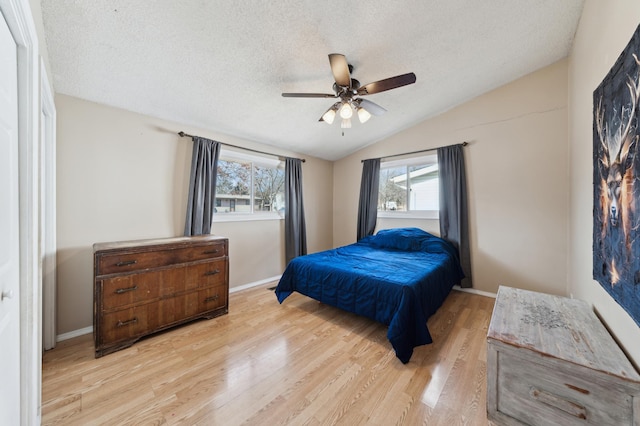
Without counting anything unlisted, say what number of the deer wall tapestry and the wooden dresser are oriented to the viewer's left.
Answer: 1

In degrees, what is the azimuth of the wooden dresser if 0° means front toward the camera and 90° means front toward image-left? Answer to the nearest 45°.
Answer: approximately 315°

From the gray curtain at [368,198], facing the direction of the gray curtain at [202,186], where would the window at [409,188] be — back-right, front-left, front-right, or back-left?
back-left

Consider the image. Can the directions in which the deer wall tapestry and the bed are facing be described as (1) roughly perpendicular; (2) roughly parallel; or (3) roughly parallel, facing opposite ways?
roughly perpendicular

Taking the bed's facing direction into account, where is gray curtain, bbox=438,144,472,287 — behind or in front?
behind

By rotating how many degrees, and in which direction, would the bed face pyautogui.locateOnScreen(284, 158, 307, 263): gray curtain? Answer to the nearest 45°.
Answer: approximately 90° to its right

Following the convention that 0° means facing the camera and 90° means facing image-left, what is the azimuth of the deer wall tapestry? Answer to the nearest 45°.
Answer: approximately 90°

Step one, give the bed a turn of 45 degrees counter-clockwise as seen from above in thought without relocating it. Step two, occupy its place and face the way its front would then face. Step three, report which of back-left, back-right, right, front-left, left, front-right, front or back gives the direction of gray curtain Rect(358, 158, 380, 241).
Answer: back

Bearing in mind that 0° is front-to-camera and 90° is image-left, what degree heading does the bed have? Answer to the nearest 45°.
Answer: approximately 45°
